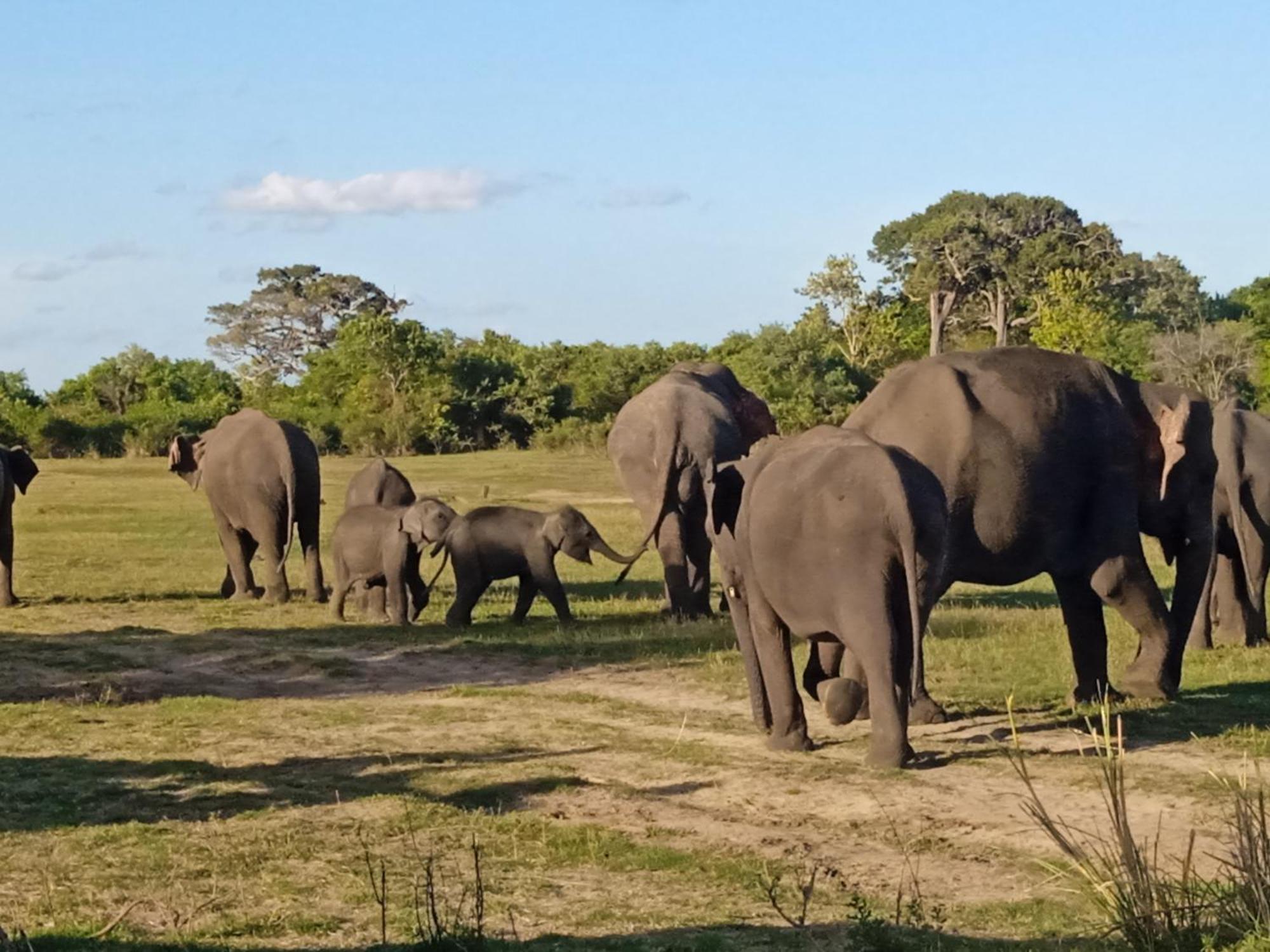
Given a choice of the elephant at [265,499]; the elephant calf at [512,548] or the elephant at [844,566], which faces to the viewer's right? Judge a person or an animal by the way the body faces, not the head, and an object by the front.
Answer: the elephant calf

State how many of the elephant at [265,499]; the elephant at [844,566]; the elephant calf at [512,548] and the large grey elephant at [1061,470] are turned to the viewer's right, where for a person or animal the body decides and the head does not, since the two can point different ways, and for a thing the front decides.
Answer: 2

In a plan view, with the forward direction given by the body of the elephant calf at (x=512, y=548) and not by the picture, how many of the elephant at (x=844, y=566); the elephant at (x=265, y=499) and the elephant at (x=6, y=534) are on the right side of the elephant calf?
1

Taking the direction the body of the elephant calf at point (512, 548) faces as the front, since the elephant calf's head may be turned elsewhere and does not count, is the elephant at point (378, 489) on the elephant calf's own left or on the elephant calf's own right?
on the elephant calf's own left

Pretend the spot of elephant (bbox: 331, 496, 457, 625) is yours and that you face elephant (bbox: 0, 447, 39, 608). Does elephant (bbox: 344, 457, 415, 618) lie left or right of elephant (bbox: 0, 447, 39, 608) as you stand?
right

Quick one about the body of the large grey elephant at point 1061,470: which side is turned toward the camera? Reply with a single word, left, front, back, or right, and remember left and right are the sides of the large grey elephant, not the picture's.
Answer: right

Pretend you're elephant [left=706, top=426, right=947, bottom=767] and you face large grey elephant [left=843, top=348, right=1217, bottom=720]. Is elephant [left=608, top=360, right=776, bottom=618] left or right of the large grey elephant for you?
left

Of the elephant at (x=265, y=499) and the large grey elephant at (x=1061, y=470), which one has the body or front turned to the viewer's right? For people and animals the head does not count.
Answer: the large grey elephant

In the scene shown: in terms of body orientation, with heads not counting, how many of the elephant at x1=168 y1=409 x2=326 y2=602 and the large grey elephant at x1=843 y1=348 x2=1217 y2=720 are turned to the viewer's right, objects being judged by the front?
1

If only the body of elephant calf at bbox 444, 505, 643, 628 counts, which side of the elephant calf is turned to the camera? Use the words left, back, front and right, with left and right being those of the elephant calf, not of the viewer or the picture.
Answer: right

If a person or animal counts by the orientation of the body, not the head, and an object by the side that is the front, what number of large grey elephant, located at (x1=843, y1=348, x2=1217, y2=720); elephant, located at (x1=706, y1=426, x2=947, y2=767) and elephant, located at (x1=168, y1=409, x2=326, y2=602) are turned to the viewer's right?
1

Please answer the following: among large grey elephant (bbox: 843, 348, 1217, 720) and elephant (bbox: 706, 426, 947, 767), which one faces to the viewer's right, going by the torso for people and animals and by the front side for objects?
the large grey elephant

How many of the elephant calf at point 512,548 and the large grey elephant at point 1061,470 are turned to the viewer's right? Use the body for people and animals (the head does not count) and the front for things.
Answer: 2
